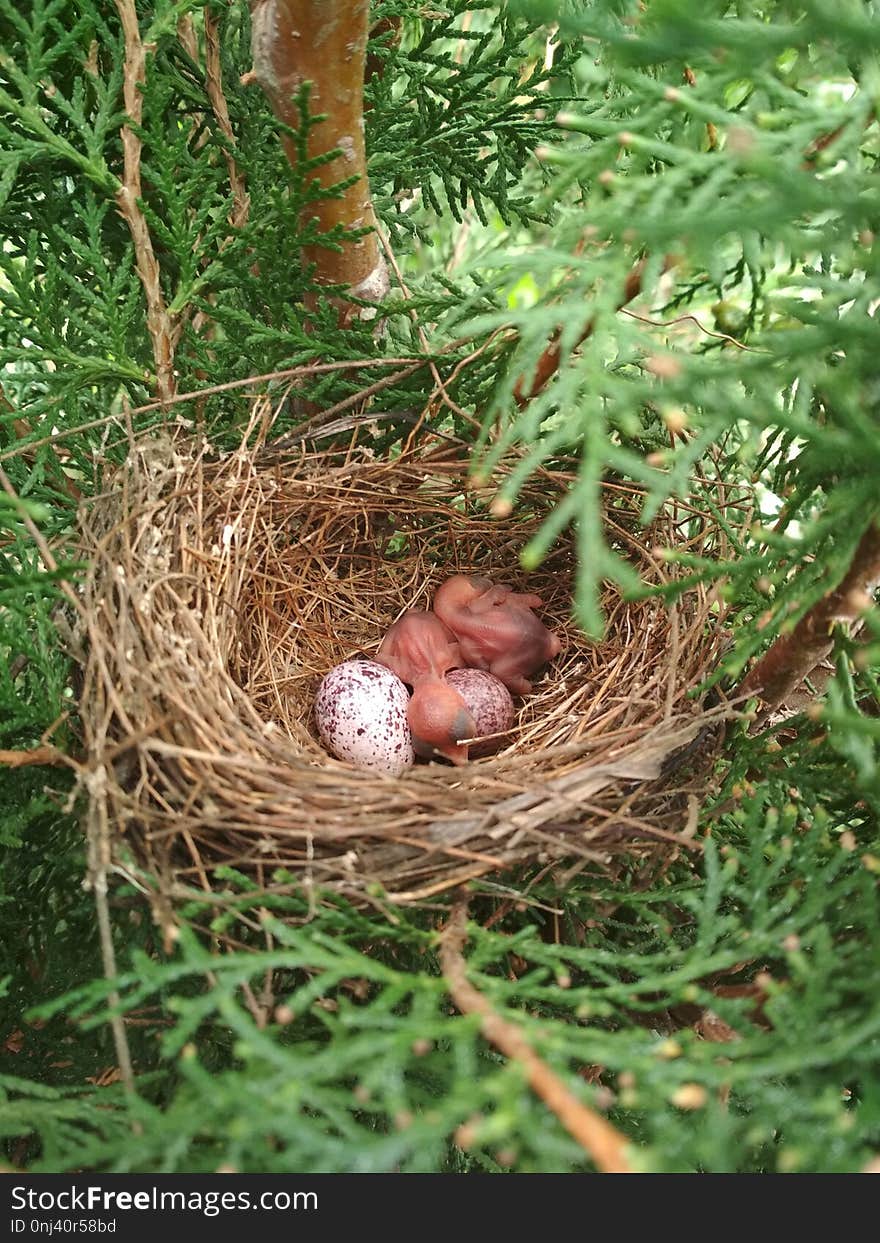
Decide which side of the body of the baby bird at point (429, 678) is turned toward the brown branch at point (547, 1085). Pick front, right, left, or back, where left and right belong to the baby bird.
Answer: front

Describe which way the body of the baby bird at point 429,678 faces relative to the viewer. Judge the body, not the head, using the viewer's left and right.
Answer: facing the viewer

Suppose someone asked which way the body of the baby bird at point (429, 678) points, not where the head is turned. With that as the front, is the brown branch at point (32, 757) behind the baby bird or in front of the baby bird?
in front
